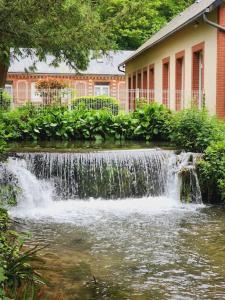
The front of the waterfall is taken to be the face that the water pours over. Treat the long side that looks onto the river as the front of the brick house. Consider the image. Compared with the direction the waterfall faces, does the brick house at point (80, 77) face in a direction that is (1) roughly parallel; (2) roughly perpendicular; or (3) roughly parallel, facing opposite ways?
roughly parallel

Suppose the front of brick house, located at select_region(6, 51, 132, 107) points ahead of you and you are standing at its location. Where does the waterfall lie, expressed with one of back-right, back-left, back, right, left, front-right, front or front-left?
front

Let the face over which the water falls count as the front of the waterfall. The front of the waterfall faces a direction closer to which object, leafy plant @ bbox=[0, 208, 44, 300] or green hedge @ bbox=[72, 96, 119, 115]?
the leafy plant

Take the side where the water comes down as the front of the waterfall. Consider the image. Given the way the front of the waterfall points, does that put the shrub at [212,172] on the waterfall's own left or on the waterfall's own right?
on the waterfall's own left

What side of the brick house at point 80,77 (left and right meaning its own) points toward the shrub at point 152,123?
front

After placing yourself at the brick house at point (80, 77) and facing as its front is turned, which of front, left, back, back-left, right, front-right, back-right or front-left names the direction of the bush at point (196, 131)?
front

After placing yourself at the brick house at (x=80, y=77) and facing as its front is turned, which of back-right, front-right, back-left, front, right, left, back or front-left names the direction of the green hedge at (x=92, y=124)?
front

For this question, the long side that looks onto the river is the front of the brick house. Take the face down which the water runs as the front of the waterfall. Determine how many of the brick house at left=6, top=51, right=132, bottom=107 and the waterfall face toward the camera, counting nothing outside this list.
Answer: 2

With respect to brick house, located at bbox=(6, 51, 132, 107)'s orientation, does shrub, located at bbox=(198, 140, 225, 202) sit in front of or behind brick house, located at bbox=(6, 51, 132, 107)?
in front

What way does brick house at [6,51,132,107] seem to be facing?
toward the camera

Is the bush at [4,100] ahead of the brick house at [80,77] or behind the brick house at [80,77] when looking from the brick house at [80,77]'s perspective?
ahead
